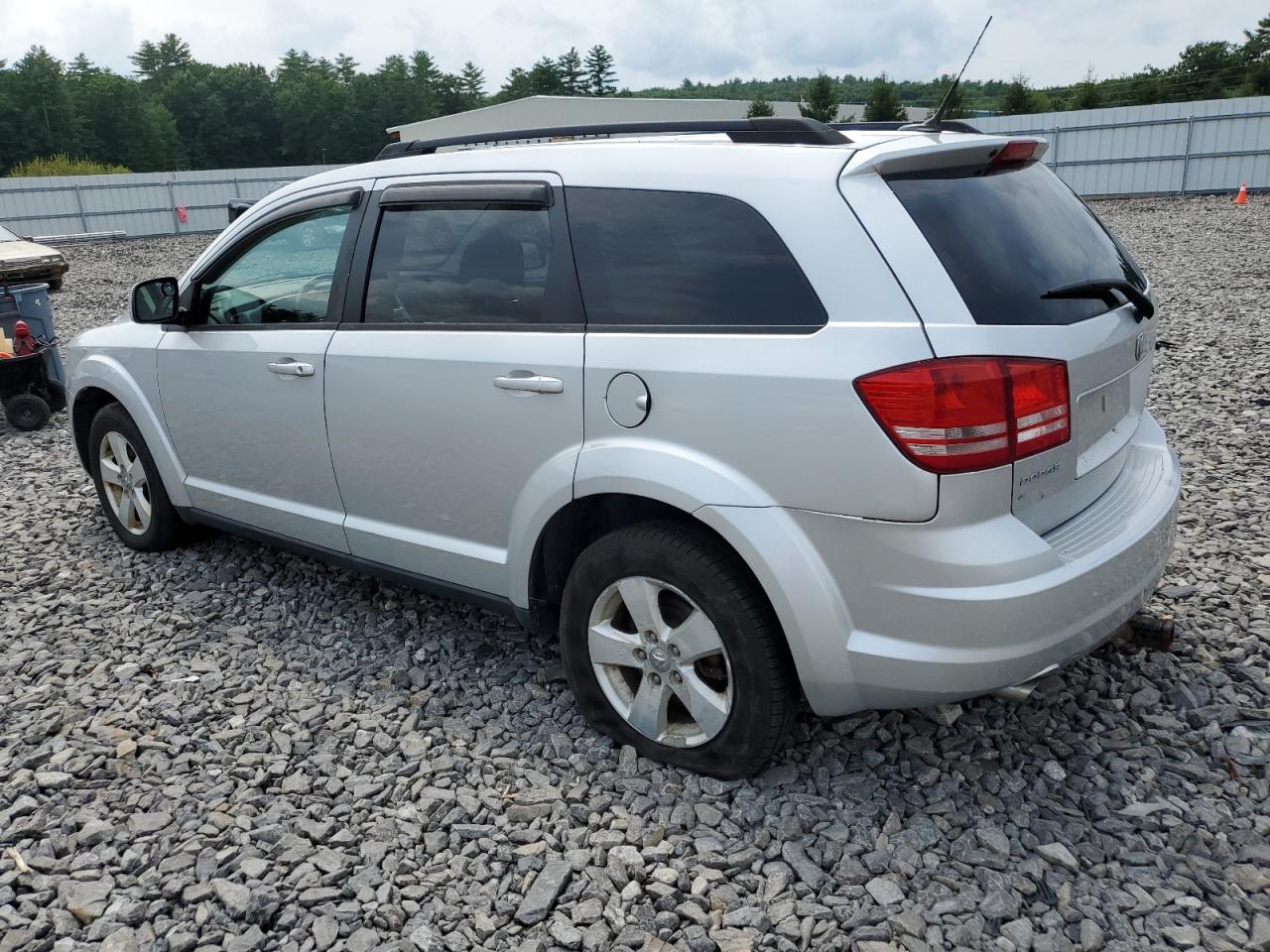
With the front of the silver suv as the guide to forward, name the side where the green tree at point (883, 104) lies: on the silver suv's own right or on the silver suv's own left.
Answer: on the silver suv's own right

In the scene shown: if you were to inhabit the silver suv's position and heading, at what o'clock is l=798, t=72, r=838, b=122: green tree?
The green tree is roughly at 2 o'clock from the silver suv.

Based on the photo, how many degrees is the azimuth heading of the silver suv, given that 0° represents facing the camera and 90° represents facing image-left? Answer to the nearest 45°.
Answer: approximately 135°

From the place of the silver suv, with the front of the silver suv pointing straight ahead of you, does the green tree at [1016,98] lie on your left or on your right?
on your right

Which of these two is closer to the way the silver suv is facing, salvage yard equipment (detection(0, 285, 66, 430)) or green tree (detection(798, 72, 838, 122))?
the salvage yard equipment

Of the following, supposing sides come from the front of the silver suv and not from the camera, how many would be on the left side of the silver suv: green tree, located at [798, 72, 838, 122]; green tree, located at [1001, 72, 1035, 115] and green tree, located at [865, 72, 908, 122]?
0

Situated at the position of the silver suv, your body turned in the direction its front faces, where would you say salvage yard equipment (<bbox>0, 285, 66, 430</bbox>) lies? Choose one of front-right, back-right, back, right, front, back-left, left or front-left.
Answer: front

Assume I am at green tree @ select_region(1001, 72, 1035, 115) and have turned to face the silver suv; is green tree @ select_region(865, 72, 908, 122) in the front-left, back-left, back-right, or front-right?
front-right

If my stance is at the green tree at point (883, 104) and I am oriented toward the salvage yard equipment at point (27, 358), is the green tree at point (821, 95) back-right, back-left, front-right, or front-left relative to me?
back-right
